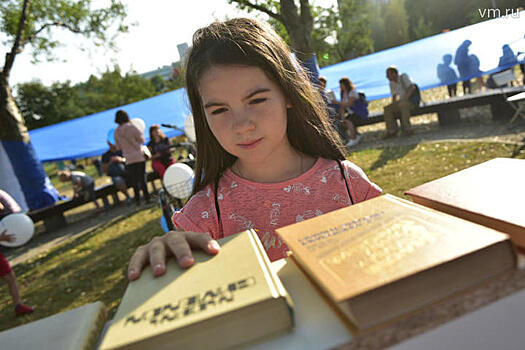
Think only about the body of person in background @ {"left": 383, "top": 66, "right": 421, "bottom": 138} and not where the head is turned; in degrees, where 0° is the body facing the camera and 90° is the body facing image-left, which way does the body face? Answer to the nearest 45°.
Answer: approximately 45°

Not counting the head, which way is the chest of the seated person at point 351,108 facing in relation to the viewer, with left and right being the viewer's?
facing to the left of the viewer
